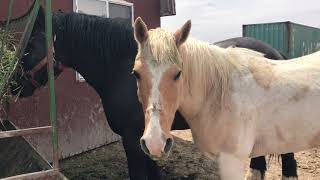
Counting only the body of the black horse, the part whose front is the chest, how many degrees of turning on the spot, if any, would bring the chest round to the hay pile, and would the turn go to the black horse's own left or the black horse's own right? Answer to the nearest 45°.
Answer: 0° — it already faces it

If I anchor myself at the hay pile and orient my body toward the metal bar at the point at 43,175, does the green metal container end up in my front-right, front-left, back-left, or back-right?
back-left

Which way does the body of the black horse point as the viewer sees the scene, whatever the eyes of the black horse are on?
to the viewer's left

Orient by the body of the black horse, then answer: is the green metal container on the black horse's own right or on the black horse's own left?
on the black horse's own right

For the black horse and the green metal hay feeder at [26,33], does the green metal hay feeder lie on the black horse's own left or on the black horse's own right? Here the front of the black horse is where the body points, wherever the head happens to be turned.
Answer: on the black horse's own left

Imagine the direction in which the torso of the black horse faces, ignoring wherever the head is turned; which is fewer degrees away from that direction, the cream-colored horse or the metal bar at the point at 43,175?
the metal bar

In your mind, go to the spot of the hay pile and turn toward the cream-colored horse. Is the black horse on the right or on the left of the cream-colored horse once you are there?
left

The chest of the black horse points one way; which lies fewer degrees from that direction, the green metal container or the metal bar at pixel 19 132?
the metal bar

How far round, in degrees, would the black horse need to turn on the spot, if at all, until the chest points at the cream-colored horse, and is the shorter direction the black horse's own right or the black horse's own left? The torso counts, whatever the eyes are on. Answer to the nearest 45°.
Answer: approximately 135° to the black horse's own left
